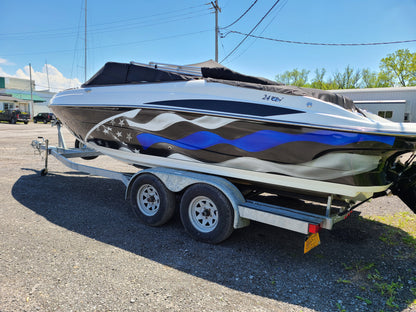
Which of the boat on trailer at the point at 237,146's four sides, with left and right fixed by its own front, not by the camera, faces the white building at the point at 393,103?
right

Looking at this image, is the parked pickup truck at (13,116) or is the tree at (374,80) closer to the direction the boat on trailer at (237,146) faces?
the parked pickup truck

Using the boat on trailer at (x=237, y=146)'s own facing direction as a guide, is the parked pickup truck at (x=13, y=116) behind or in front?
in front

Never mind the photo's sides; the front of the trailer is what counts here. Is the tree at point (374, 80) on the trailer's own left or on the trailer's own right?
on the trailer's own right

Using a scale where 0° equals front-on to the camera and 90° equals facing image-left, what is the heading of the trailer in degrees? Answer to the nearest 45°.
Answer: approximately 135°

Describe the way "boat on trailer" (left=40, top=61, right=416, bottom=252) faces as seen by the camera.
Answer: facing away from the viewer and to the left of the viewer

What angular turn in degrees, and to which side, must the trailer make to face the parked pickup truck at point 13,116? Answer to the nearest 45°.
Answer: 0° — it already faces it

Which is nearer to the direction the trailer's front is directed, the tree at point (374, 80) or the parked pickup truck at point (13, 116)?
the parked pickup truck

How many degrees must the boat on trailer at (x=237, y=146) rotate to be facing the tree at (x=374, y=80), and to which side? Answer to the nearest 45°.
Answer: approximately 90° to its right

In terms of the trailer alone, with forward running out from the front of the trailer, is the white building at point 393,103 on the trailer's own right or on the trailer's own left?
on the trailer's own right
